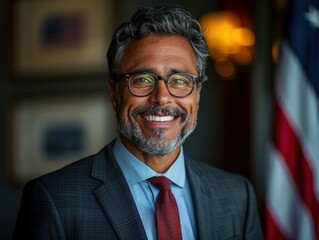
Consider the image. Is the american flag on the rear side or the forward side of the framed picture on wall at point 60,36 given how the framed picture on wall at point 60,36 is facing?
on the forward side

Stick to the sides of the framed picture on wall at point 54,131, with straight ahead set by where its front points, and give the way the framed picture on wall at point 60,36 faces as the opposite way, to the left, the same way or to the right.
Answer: the same way

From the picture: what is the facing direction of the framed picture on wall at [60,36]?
toward the camera

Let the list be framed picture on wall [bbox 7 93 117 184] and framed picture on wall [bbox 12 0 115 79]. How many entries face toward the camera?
2

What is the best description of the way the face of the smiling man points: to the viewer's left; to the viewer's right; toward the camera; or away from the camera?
toward the camera

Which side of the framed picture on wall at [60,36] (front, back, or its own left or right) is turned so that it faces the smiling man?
front
